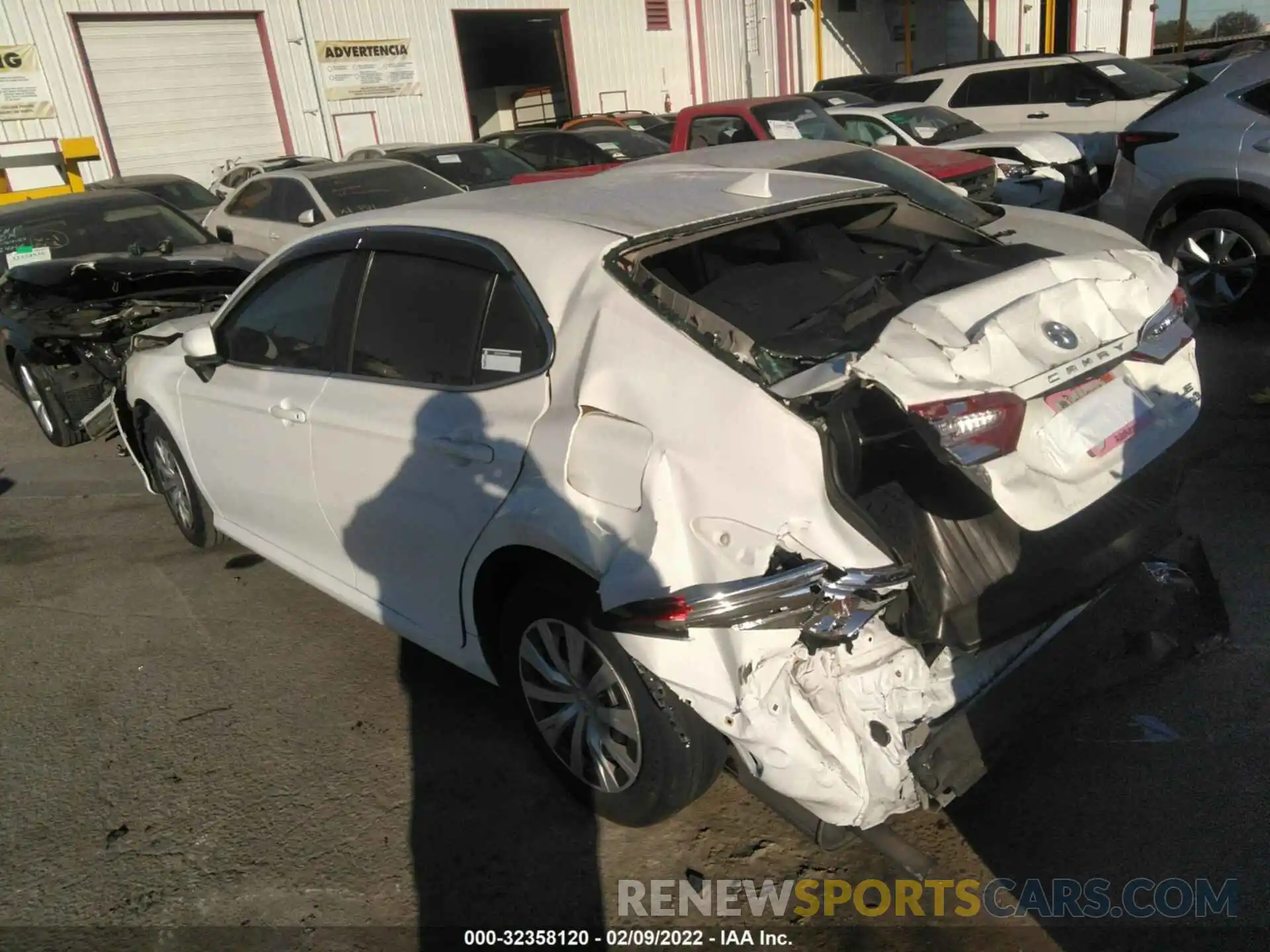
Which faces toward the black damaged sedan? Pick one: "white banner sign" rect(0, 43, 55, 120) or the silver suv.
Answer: the white banner sign

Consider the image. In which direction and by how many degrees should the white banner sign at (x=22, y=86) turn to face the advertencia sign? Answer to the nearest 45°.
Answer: approximately 90° to its left

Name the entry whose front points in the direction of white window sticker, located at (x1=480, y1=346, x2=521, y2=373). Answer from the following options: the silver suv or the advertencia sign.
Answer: the advertencia sign

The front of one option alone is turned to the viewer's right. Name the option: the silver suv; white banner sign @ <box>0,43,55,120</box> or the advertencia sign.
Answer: the silver suv

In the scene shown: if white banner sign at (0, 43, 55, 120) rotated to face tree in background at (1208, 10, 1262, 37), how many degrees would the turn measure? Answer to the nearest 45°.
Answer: approximately 90° to its left

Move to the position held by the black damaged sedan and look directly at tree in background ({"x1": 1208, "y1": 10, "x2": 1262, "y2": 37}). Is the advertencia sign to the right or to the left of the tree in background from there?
left

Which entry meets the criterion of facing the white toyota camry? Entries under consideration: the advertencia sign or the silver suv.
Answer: the advertencia sign

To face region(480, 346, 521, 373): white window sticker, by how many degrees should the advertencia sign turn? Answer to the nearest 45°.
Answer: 0° — it already faces it
